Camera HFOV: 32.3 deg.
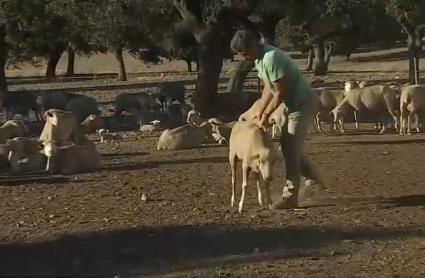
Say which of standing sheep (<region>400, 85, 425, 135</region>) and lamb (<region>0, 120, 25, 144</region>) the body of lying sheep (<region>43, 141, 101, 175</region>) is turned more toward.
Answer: the lamb

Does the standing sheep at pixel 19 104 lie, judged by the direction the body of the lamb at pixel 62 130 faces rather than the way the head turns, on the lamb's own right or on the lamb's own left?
on the lamb's own right

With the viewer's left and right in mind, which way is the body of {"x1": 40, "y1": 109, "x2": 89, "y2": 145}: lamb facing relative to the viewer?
facing the viewer and to the left of the viewer

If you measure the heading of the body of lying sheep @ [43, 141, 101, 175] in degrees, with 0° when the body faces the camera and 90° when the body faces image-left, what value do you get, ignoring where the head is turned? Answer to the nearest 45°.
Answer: approximately 90°

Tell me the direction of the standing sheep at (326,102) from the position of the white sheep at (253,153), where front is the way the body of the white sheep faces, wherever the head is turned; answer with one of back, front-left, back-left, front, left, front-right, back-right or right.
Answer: back-left

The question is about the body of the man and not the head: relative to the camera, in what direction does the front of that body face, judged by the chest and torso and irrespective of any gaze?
to the viewer's left
